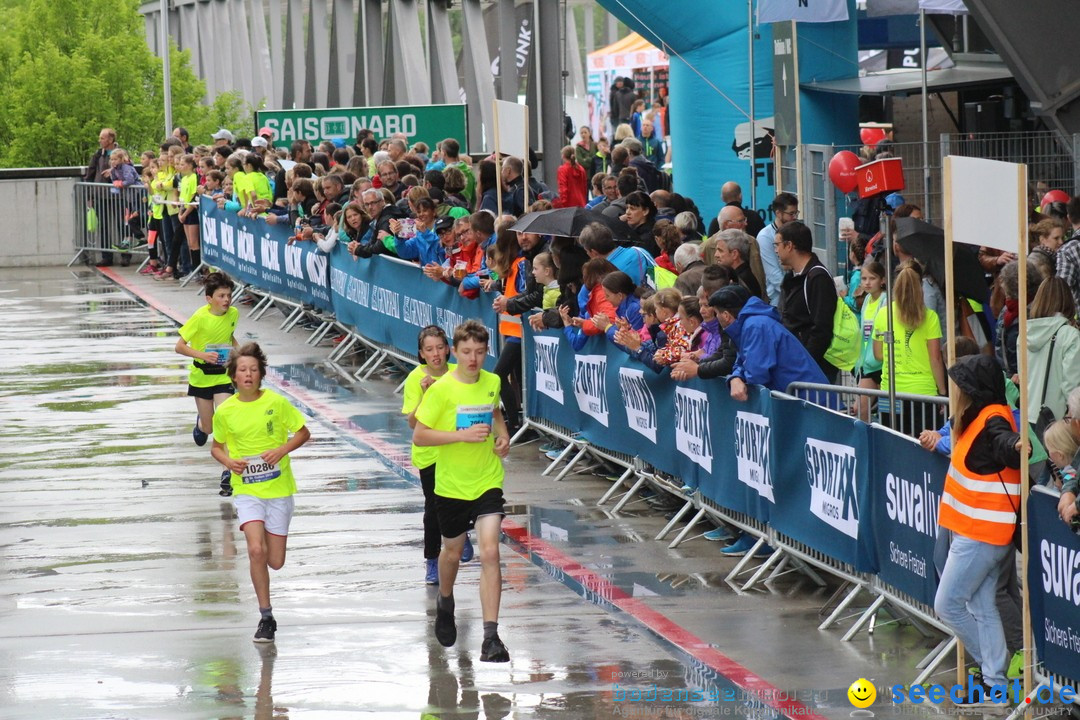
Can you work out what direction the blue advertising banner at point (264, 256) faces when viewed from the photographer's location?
facing the viewer and to the left of the viewer

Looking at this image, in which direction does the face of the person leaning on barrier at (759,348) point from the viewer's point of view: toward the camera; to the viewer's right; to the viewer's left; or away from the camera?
to the viewer's left

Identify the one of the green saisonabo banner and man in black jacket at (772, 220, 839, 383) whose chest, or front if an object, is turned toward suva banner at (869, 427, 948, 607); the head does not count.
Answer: the green saisonabo banner

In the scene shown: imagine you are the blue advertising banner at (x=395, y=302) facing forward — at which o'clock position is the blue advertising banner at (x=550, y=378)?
the blue advertising banner at (x=550, y=378) is roughly at 10 o'clock from the blue advertising banner at (x=395, y=302).

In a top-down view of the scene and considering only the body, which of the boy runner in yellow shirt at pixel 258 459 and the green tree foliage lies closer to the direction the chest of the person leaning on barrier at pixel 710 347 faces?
the boy runner in yellow shirt

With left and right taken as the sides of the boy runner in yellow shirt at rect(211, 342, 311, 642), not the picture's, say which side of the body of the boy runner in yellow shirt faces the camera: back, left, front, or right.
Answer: front

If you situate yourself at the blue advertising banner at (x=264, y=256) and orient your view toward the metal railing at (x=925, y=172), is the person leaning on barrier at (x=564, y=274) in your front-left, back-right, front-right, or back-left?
front-right

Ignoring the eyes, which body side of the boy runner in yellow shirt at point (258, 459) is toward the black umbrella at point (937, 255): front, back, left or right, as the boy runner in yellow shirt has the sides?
left

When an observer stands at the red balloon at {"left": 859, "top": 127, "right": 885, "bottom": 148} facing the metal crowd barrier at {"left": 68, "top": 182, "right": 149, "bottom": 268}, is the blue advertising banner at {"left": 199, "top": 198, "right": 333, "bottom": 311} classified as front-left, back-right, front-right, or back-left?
front-left

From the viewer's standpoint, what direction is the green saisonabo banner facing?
toward the camera

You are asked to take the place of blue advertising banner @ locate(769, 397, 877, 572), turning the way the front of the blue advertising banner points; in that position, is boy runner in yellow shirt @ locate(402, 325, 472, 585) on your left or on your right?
on your right

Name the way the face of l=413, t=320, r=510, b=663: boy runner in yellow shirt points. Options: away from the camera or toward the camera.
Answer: toward the camera

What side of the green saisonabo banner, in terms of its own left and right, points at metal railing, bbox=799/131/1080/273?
front
